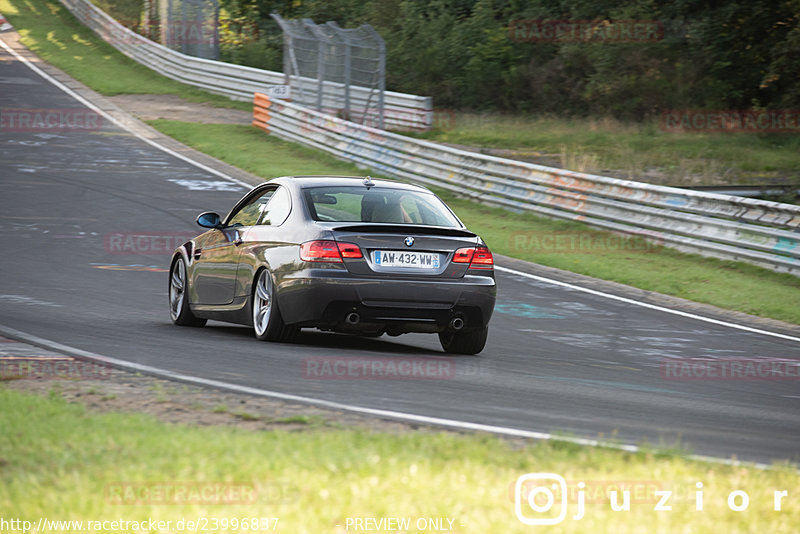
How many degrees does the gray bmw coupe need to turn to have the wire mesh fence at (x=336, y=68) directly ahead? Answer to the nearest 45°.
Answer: approximately 45° to its right

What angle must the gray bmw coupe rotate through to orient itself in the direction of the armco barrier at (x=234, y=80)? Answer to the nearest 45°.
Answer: approximately 45° to its right

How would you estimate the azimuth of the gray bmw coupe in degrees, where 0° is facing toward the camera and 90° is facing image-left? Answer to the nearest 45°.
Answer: approximately 135°

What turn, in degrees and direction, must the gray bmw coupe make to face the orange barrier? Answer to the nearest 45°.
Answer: approximately 45° to its right
